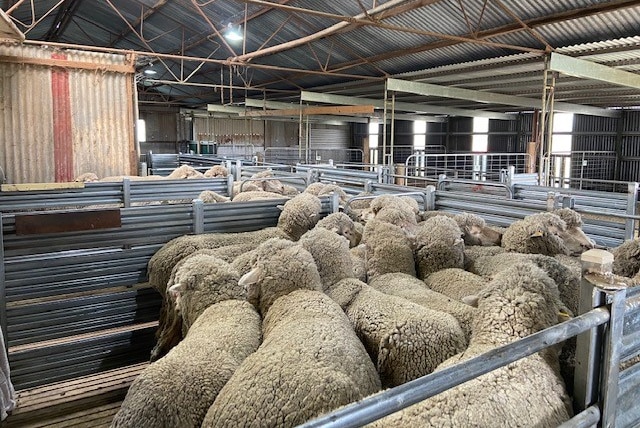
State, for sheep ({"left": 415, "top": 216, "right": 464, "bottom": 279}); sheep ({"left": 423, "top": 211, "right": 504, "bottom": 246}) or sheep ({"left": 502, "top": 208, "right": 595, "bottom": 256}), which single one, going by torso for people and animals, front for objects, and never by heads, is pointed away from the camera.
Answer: sheep ({"left": 415, "top": 216, "right": 464, "bottom": 279})

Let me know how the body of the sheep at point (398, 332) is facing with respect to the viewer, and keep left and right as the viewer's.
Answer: facing away from the viewer and to the left of the viewer

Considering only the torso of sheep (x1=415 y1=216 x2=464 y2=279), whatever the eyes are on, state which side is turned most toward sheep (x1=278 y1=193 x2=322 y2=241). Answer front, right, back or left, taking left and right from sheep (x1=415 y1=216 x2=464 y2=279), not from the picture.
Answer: left

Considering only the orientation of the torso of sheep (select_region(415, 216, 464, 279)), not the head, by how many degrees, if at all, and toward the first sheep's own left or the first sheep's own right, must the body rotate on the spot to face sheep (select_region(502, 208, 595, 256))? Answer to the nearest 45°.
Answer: approximately 45° to the first sheep's own right

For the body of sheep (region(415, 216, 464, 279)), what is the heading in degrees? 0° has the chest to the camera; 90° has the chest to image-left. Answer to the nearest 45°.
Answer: approximately 180°

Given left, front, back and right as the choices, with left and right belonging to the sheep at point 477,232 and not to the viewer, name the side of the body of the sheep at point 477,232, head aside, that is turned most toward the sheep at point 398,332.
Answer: right

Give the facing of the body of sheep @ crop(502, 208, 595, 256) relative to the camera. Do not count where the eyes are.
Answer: to the viewer's right

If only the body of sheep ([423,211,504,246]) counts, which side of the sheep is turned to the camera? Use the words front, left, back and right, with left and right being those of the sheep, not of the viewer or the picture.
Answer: right

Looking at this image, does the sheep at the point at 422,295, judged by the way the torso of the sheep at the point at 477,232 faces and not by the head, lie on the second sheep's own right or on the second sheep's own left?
on the second sheep's own right

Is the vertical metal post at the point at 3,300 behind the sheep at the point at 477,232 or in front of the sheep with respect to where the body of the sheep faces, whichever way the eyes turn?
behind

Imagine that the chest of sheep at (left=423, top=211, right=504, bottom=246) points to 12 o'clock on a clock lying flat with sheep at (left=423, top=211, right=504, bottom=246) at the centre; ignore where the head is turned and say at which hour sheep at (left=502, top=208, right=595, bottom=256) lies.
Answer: sheep at (left=502, top=208, right=595, bottom=256) is roughly at 1 o'clock from sheep at (left=423, top=211, right=504, bottom=246).

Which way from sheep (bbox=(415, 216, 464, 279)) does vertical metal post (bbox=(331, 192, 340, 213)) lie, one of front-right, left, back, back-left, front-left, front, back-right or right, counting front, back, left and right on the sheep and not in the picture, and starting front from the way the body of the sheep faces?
front-left

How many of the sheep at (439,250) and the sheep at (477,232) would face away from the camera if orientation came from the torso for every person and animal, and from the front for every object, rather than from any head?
1

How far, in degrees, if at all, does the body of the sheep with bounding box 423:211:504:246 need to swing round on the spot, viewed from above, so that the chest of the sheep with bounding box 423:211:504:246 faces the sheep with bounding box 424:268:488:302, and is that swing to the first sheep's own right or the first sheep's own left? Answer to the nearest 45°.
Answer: approximately 90° to the first sheep's own right

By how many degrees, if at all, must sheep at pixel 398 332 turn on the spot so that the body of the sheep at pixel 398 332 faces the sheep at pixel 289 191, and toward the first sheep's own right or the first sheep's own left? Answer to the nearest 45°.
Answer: approximately 45° to the first sheep's own right
